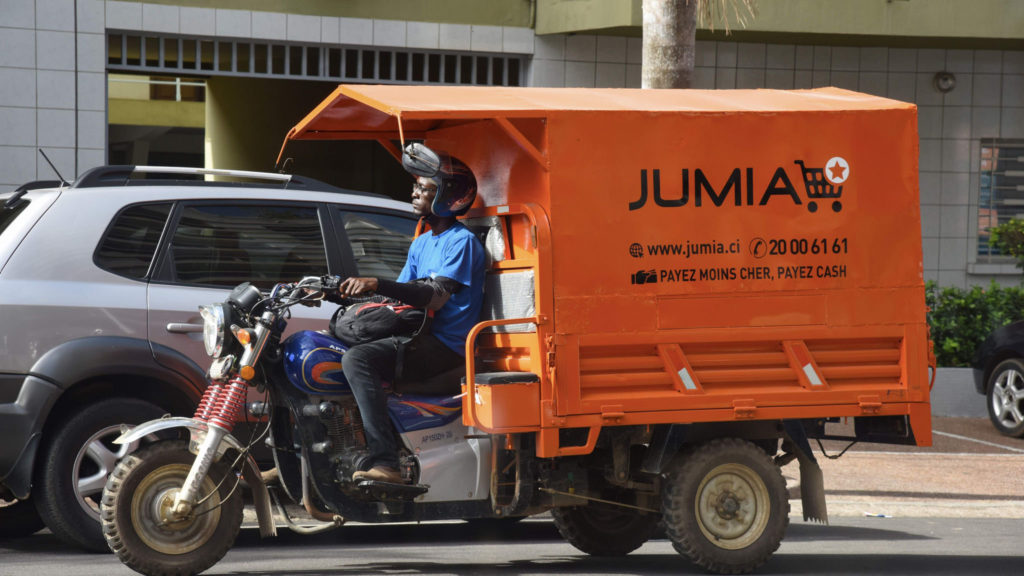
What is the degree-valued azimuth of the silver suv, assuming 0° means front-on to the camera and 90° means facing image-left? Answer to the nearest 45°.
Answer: approximately 225°

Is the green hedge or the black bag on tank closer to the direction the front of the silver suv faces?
the green hedge

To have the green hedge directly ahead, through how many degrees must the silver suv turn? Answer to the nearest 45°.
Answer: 0° — it already faces it

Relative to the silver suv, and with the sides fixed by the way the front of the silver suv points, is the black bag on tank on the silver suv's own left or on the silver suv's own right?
on the silver suv's own right
